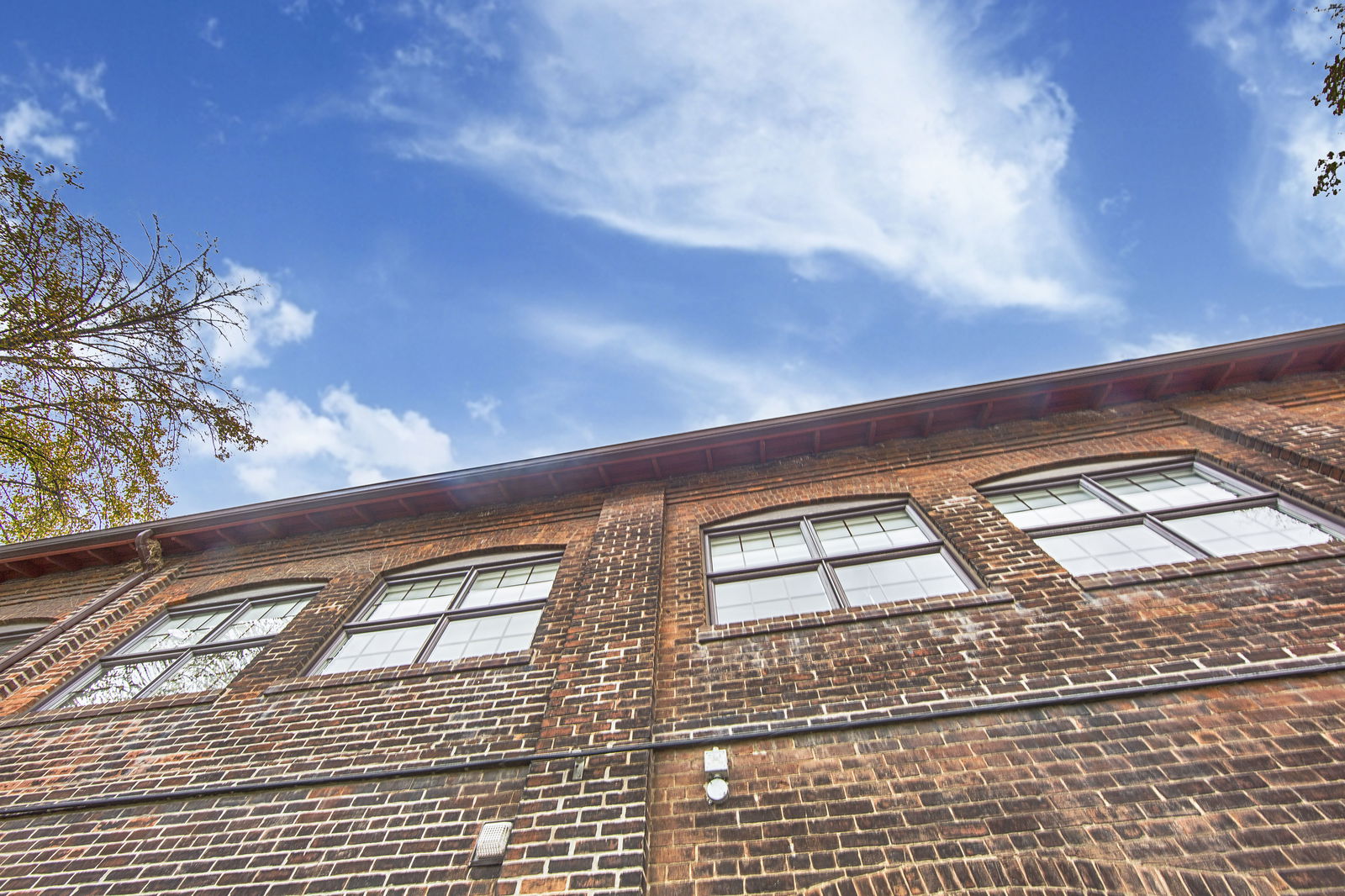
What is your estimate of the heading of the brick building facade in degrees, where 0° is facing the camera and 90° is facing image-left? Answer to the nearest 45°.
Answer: approximately 0°

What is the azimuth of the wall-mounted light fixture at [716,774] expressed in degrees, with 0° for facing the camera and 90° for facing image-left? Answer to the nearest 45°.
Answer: approximately 0°
